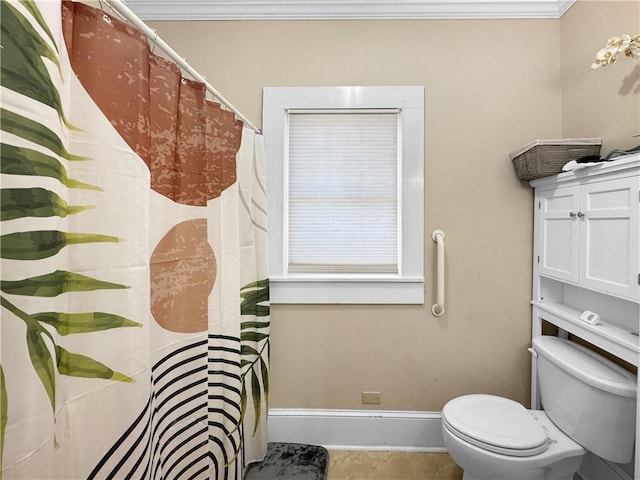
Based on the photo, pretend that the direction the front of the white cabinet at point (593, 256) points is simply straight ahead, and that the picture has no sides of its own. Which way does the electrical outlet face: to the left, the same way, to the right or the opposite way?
to the left

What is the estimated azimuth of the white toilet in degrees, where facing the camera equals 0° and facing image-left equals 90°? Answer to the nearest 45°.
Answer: approximately 45°

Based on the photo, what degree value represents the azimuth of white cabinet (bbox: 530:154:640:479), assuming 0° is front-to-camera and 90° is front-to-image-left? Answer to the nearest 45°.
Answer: approximately 45°

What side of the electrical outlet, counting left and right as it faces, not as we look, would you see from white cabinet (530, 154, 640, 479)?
left

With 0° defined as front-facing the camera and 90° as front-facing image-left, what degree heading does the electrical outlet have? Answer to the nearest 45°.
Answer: approximately 0°

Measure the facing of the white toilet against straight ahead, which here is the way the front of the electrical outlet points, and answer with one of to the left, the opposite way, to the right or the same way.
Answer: to the right

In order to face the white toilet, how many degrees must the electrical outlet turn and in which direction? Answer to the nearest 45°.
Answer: approximately 45° to its left
